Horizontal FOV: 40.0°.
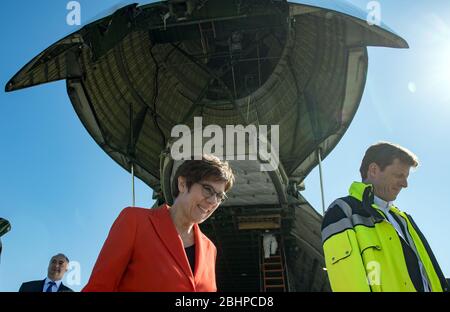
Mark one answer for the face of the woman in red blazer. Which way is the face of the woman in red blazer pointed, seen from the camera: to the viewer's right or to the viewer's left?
to the viewer's right

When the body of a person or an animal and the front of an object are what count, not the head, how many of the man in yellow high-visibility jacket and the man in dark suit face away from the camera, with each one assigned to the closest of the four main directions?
0

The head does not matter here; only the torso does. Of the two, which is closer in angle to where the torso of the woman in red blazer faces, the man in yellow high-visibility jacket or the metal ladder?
the man in yellow high-visibility jacket

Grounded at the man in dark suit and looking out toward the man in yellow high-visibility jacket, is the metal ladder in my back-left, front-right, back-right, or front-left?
back-left

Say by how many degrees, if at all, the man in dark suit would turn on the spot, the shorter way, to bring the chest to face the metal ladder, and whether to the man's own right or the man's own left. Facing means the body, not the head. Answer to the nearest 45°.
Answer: approximately 135° to the man's own left

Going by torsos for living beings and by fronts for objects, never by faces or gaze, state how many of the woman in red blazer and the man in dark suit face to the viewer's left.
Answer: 0
